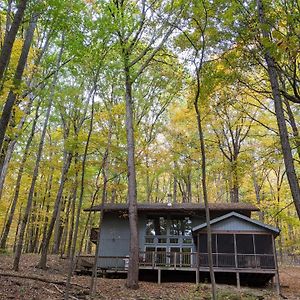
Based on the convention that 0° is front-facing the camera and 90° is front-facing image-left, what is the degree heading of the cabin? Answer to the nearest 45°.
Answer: approximately 0°
